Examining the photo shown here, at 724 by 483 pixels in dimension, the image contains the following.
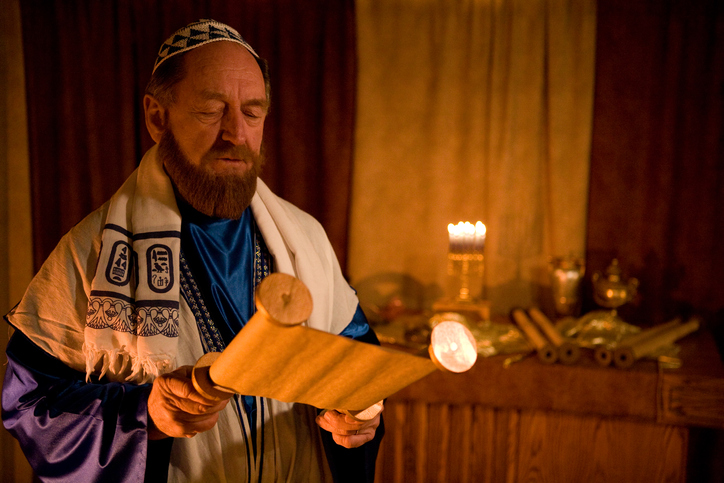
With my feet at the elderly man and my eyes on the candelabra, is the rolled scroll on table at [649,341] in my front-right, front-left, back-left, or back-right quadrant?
front-right

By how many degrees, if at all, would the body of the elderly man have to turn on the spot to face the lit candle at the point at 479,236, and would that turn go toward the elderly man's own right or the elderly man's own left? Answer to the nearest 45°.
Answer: approximately 90° to the elderly man's own left

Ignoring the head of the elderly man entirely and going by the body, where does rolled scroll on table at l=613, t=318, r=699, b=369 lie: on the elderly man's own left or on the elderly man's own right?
on the elderly man's own left

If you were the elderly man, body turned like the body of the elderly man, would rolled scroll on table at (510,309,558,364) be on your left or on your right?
on your left

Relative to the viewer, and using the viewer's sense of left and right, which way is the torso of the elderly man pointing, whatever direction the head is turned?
facing the viewer and to the right of the viewer

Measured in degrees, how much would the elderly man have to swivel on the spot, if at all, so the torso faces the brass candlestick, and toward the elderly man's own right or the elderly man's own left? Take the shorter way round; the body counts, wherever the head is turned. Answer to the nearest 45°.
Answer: approximately 90° to the elderly man's own left

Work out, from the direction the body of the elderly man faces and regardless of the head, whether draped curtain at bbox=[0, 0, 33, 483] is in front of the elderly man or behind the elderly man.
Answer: behind

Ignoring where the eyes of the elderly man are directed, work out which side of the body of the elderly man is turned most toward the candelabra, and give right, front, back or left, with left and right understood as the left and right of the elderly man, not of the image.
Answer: left

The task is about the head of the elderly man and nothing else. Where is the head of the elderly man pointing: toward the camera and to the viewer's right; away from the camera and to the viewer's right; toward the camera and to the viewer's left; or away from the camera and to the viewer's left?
toward the camera and to the viewer's right

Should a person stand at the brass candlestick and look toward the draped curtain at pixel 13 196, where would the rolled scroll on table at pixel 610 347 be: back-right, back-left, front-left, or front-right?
back-left
